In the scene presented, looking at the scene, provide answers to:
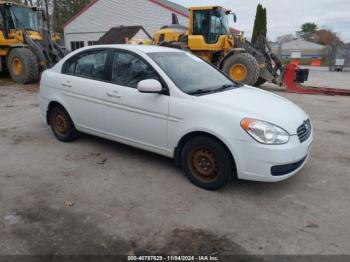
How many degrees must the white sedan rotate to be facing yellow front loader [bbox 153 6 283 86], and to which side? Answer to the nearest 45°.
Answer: approximately 135° to its left

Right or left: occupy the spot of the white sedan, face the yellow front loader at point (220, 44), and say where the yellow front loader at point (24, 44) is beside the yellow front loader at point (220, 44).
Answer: left

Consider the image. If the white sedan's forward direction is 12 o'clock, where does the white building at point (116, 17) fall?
The white building is roughly at 7 o'clock from the white sedan.

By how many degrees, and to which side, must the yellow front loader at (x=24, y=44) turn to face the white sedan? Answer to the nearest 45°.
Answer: approximately 45° to its right

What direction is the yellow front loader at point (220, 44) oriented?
to the viewer's right

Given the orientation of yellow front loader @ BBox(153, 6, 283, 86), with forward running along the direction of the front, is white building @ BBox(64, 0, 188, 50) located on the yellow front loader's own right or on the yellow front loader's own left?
on the yellow front loader's own left

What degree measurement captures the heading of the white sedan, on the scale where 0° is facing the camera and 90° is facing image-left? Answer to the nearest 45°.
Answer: approximately 315°

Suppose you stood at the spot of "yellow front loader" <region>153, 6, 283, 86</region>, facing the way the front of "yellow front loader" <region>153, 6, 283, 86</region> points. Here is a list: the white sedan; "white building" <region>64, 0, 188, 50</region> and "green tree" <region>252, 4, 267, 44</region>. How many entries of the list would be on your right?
1

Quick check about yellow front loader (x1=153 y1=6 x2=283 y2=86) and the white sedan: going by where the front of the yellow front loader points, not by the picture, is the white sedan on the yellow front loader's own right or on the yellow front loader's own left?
on the yellow front loader's own right

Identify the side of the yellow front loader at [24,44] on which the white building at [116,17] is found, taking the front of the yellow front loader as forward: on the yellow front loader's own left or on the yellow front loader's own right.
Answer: on the yellow front loader's own left

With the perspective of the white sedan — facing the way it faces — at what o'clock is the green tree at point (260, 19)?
The green tree is roughly at 8 o'clock from the white sedan.
